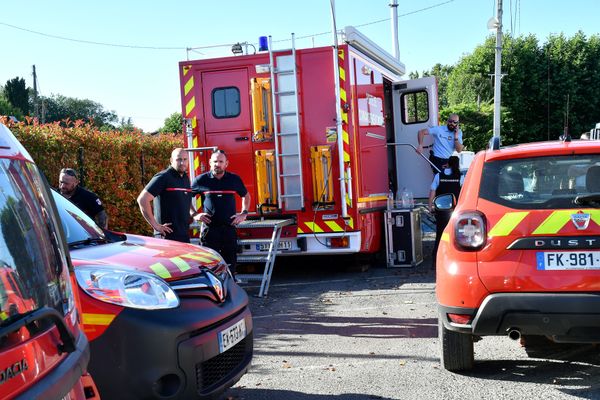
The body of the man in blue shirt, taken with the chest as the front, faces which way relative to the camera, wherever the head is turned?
toward the camera

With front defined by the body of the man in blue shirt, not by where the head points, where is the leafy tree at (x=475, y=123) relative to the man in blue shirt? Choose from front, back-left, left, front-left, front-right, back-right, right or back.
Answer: back

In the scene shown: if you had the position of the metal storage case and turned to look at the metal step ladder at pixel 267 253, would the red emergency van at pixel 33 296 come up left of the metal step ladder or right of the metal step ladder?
left

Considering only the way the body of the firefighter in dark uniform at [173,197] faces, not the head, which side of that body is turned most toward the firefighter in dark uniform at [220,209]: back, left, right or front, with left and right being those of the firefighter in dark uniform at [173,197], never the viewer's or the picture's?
left

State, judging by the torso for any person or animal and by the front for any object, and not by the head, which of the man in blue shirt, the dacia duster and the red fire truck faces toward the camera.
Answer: the man in blue shirt

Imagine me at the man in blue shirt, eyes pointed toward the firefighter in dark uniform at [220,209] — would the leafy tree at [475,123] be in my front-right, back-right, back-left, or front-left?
back-right

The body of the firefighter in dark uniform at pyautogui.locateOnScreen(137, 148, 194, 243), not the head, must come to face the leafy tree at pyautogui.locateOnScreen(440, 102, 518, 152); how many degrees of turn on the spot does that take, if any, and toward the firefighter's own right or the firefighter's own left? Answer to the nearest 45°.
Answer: approximately 90° to the firefighter's own left

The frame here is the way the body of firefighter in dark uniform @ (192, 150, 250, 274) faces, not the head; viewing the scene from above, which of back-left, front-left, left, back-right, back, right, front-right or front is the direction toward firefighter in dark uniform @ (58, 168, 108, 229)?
right

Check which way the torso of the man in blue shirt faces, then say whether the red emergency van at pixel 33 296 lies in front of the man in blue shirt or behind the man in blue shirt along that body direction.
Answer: in front

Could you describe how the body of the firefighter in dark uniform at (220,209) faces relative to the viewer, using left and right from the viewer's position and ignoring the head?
facing the viewer

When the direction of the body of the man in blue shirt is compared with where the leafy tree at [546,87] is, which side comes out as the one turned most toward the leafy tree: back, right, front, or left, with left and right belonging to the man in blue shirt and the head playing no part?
back

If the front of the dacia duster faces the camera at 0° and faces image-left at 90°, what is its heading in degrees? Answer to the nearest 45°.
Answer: approximately 180°

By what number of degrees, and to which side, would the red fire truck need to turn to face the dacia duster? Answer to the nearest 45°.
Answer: approximately 135° to its right
